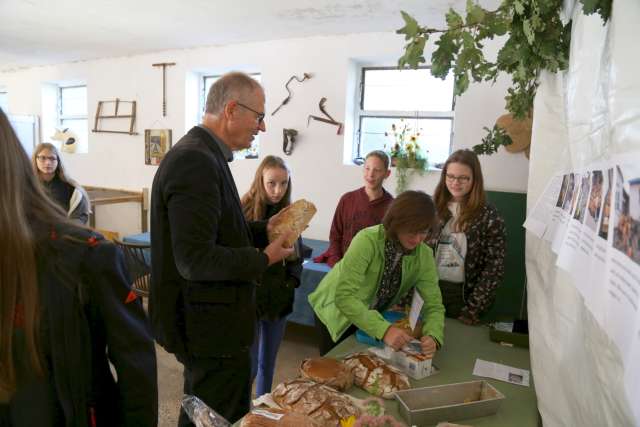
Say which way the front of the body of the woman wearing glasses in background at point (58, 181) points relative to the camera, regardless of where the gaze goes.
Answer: toward the camera

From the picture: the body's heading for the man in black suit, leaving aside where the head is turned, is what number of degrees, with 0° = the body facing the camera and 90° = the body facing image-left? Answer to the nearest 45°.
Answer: approximately 270°

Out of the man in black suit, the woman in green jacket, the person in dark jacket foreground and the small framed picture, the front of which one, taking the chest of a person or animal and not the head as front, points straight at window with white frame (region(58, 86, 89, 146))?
the person in dark jacket foreground

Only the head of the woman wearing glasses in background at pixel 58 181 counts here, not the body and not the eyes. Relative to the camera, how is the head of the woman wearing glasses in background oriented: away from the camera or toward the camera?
toward the camera

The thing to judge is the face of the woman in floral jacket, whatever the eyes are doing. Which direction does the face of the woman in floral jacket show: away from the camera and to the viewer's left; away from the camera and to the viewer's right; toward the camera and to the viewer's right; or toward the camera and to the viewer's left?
toward the camera and to the viewer's left

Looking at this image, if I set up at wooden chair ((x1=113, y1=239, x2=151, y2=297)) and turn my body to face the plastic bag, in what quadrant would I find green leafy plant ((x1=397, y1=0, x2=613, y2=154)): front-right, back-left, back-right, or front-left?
front-left

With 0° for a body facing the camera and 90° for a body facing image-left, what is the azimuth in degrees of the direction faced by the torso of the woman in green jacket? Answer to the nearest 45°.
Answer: approximately 315°

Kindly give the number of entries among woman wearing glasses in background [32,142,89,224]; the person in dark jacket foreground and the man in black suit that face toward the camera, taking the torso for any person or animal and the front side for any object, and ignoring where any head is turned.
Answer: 1

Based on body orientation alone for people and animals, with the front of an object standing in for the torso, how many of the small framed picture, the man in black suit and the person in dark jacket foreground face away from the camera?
1

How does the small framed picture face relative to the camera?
toward the camera

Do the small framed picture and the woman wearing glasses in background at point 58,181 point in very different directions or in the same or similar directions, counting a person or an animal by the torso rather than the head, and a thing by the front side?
same or similar directions

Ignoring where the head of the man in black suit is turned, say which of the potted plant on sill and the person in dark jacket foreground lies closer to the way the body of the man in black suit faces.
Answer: the potted plant on sill

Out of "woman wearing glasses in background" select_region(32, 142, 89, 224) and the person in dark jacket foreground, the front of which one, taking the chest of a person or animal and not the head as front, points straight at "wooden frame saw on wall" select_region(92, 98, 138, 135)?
the person in dark jacket foreground

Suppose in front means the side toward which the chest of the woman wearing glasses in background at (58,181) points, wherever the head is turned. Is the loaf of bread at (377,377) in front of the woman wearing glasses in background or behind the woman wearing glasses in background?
in front

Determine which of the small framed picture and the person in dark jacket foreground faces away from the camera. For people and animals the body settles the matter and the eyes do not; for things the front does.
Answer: the person in dark jacket foreground

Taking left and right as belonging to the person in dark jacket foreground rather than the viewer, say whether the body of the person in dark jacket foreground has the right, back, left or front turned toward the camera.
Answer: back

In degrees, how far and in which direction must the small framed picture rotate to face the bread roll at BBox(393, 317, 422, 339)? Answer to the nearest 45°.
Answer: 0° — it already faces it

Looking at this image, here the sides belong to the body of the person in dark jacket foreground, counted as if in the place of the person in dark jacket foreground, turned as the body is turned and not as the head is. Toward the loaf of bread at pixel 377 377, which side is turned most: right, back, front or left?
right

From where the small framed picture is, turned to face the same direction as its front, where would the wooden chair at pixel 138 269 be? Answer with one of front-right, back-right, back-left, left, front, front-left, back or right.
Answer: front

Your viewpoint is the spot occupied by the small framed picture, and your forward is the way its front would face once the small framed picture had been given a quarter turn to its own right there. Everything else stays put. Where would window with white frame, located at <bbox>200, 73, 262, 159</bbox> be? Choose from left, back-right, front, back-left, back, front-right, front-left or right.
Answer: back-left
